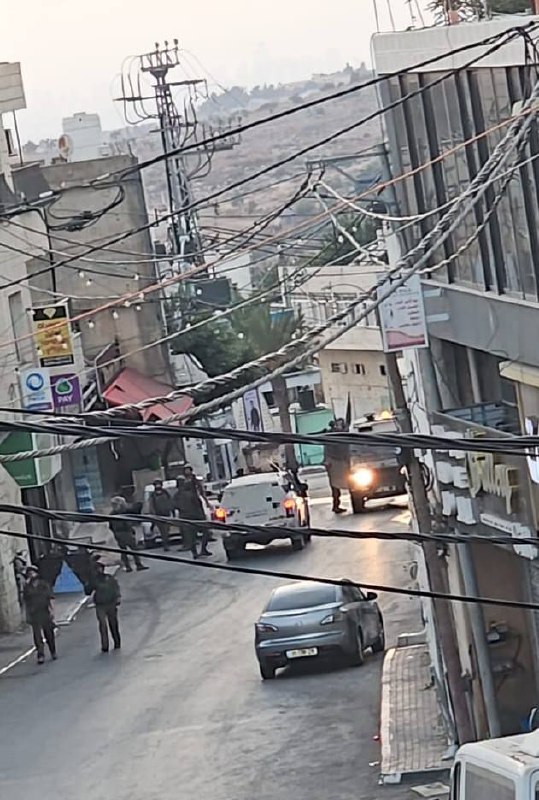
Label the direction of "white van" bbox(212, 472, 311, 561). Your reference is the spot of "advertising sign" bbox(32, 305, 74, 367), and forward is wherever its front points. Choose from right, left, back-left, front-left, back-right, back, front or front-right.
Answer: back-left

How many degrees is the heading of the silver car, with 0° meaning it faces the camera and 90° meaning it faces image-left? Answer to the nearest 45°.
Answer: approximately 225°

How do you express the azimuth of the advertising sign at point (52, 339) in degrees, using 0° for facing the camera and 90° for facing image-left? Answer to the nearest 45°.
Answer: approximately 0°

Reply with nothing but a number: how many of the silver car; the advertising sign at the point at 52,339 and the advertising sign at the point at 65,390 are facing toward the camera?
2

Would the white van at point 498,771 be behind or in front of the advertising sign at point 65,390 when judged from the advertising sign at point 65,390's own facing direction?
in front

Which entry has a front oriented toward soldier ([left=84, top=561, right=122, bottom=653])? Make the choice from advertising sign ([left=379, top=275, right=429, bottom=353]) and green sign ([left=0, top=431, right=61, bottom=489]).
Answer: the green sign

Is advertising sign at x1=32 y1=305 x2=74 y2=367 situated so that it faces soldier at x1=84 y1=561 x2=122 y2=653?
yes

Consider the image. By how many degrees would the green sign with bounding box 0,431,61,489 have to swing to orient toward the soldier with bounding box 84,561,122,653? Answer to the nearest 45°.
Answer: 0° — it already faces them
